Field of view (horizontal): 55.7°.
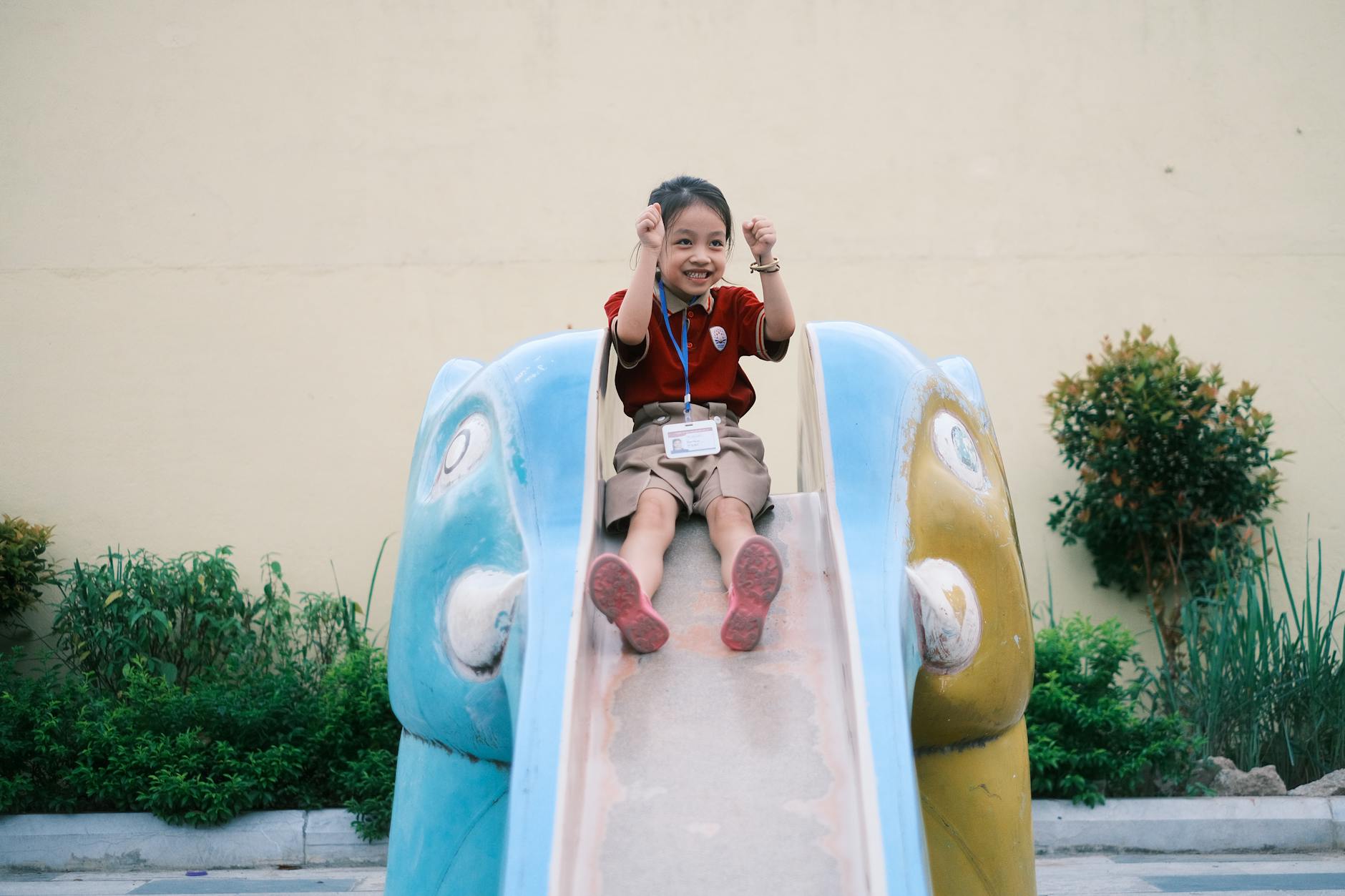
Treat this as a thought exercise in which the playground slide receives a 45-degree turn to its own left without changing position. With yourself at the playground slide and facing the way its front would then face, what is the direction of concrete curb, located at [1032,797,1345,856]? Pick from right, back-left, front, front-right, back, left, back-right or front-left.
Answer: left

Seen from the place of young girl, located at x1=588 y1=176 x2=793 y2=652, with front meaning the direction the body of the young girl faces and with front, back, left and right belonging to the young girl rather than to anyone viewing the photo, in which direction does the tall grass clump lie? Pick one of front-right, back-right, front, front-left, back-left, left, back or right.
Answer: back-left

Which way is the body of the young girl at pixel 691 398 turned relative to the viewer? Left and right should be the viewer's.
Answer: facing the viewer

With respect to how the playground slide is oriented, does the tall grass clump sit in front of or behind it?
behind

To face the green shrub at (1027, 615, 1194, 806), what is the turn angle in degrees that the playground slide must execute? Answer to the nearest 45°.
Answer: approximately 135° to its left

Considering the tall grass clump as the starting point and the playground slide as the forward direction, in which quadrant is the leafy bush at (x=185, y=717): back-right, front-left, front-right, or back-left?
front-right

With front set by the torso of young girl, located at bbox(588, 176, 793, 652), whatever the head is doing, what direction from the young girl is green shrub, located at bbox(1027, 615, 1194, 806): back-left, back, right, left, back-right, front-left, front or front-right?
back-left

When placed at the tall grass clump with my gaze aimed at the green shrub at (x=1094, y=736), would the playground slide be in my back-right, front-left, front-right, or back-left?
front-left

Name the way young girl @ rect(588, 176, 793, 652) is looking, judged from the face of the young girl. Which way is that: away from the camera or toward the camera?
toward the camera

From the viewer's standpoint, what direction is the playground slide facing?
toward the camera

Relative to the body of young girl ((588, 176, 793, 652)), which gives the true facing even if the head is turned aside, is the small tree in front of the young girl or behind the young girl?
behind

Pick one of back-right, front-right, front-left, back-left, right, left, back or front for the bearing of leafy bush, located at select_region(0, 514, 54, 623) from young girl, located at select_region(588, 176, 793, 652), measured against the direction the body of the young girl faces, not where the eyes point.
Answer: back-right

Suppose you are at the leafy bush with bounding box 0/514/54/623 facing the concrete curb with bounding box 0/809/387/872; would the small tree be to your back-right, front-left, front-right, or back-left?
front-left
